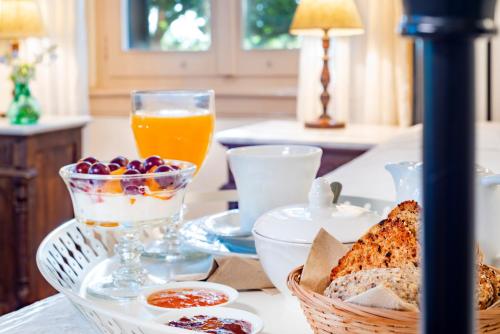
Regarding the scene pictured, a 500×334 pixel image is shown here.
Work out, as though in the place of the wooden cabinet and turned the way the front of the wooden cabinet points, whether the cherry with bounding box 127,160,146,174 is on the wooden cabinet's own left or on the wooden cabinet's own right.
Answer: on the wooden cabinet's own left

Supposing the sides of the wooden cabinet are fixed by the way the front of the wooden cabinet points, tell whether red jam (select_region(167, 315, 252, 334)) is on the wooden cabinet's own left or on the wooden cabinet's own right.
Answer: on the wooden cabinet's own left

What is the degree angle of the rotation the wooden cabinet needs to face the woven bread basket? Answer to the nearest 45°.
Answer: approximately 45° to its left

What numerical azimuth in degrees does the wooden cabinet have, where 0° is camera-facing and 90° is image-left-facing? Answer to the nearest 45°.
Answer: approximately 45°

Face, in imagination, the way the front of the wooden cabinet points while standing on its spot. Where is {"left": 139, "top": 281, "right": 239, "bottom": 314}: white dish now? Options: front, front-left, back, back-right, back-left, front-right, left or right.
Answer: front-left

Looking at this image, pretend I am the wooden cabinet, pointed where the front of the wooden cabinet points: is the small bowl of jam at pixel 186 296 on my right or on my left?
on my left

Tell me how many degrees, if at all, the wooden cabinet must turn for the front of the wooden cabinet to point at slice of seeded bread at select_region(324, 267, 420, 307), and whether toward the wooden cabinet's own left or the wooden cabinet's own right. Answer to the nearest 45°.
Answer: approximately 45° to the wooden cabinet's own left

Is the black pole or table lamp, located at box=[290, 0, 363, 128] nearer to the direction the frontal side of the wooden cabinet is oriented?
the black pole

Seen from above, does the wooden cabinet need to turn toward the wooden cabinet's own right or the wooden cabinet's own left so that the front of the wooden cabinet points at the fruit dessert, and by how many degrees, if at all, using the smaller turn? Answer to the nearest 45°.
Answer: approximately 45° to the wooden cabinet's own left

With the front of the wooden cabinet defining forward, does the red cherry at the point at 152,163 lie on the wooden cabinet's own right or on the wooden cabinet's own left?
on the wooden cabinet's own left

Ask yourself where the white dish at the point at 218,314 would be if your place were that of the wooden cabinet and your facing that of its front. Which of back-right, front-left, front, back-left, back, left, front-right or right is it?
front-left

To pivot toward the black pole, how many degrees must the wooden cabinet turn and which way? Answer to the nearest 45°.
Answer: approximately 45° to its left

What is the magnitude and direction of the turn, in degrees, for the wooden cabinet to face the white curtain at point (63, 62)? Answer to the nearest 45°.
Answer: approximately 135° to its right

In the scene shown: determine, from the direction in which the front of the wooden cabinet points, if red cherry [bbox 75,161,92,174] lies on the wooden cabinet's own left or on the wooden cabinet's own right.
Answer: on the wooden cabinet's own left
